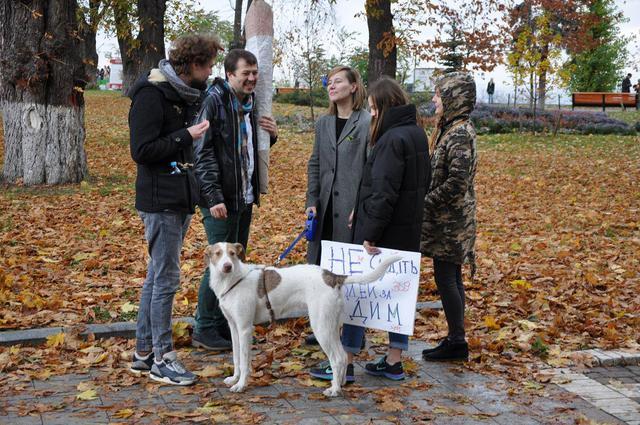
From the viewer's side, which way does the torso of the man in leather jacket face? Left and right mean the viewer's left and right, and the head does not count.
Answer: facing the viewer and to the right of the viewer

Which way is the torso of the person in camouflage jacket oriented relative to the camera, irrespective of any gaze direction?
to the viewer's left

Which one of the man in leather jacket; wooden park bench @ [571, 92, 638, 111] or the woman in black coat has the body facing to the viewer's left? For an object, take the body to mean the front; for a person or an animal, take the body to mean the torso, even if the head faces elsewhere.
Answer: the woman in black coat

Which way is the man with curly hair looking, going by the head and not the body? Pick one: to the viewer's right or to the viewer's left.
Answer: to the viewer's right

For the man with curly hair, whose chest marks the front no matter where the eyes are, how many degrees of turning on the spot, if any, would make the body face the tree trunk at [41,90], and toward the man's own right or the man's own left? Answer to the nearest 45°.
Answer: approximately 90° to the man's own left

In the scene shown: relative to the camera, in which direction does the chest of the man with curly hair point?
to the viewer's right

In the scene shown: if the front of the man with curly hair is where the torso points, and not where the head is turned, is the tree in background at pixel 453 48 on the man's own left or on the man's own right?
on the man's own left

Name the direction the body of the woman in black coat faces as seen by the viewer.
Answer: to the viewer's left

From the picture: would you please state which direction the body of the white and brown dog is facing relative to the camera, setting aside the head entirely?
to the viewer's left

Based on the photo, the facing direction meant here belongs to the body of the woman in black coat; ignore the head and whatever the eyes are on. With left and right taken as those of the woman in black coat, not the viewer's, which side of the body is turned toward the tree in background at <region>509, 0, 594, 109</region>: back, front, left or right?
right
